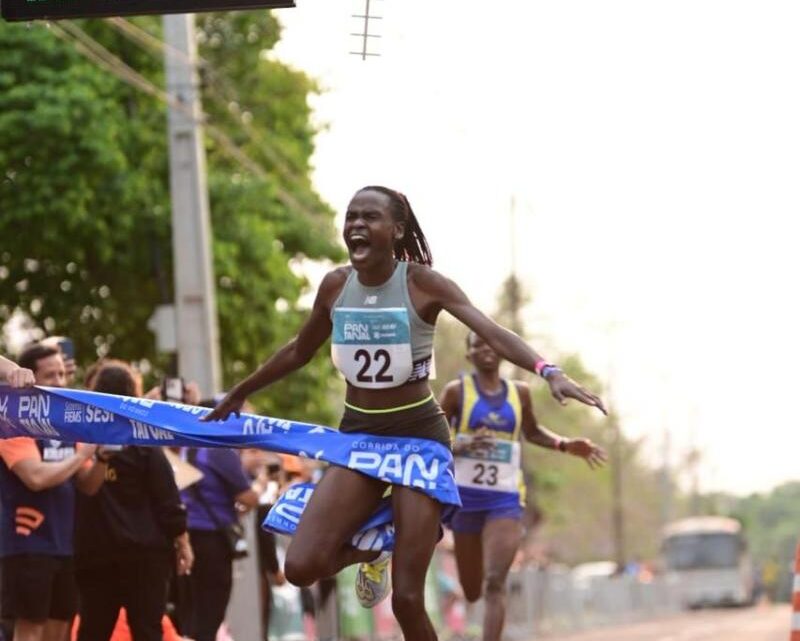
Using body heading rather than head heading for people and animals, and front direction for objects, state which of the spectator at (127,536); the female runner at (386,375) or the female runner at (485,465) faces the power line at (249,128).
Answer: the spectator

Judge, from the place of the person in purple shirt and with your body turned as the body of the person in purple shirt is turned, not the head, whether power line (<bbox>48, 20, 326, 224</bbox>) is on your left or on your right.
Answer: on your left

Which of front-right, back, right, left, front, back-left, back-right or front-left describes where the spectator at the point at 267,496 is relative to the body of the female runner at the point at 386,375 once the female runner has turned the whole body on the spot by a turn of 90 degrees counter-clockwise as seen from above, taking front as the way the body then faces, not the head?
back-left

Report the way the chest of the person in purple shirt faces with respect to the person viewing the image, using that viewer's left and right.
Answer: facing to the right of the viewer

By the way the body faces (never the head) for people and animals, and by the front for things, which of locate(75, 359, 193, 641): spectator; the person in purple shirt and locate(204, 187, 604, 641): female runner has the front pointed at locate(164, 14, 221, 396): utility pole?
the spectator

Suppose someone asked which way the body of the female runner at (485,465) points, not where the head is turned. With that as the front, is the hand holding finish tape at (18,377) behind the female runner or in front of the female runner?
in front

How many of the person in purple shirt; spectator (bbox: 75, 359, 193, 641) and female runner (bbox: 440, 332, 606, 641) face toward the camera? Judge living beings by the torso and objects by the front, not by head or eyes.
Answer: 1

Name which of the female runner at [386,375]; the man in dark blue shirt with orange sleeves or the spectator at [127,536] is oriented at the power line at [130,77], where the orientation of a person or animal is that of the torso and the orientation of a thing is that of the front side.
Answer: the spectator

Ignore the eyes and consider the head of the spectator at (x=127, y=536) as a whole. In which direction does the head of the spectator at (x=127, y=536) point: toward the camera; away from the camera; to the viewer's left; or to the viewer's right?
away from the camera

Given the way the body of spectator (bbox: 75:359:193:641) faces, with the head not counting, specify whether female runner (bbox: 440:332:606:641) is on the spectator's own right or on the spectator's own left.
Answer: on the spectator's own right

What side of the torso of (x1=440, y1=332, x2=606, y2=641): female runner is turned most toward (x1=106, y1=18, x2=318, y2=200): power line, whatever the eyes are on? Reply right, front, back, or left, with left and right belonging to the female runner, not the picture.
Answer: back
